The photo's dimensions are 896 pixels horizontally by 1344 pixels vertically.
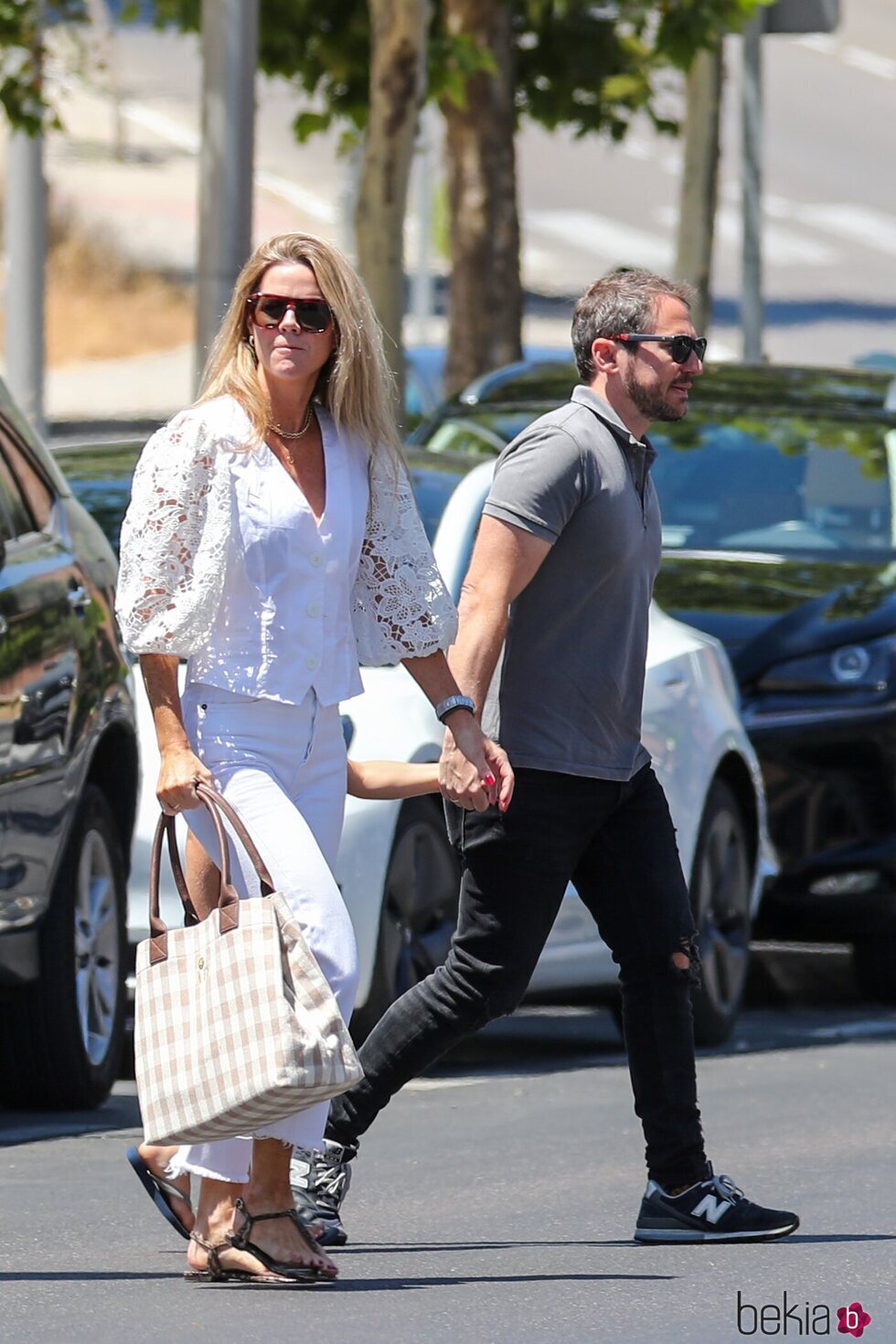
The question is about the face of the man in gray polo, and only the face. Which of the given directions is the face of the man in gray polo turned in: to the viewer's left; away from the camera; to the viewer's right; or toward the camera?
to the viewer's right

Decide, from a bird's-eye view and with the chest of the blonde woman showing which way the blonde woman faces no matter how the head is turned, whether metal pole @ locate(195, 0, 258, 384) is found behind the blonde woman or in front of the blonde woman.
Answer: behind

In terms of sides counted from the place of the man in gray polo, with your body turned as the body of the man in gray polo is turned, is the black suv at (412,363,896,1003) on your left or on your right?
on your left

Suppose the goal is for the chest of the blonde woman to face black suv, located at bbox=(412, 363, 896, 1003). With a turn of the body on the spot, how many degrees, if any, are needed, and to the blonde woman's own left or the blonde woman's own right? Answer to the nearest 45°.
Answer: approximately 135° to the blonde woman's own left

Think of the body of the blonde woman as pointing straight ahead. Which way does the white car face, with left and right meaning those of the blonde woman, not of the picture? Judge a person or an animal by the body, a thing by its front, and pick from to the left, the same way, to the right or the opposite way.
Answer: to the right

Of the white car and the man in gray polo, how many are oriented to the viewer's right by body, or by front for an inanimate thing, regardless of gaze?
1

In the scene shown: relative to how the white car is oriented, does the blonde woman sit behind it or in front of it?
in front

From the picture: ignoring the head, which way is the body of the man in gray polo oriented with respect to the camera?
to the viewer's right

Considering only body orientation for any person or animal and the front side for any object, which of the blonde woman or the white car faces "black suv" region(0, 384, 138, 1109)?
the white car

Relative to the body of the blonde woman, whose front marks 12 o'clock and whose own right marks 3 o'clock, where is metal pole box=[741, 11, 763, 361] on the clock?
The metal pole is roughly at 8 o'clock from the blonde woman.
